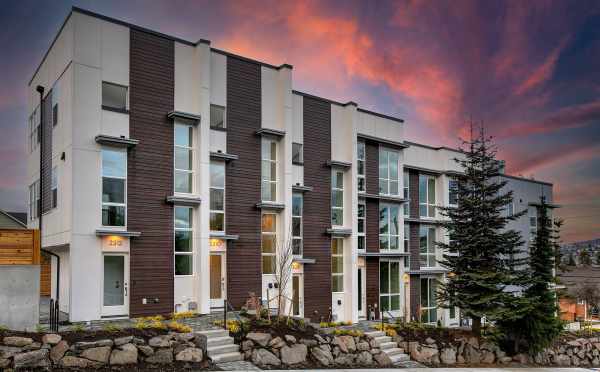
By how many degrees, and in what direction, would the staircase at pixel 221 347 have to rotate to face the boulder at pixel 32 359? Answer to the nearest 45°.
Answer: approximately 90° to its right

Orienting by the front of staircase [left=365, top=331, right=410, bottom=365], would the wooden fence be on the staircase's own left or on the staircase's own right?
on the staircase's own right

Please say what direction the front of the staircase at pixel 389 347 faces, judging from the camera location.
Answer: facing the viewer and to the right of the viewer

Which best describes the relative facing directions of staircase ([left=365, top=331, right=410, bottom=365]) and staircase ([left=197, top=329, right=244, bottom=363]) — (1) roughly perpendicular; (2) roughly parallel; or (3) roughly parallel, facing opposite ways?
roughly parallel

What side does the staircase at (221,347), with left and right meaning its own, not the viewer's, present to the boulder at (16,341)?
right

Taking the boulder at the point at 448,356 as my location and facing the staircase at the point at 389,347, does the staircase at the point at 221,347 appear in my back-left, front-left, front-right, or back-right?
front-left

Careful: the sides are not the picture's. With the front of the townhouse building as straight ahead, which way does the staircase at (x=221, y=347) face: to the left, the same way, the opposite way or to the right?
the same way

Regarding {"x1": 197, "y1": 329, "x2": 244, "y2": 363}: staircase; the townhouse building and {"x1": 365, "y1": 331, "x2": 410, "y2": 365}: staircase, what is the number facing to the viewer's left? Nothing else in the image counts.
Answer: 0

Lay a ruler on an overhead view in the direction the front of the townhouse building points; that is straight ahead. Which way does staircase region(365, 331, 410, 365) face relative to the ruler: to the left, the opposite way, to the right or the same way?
the same way
